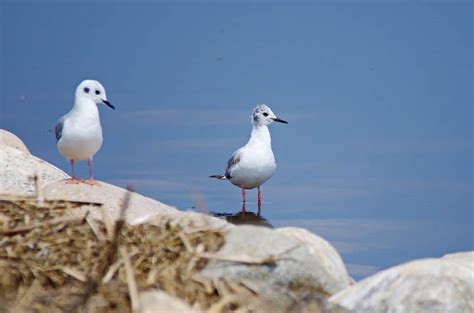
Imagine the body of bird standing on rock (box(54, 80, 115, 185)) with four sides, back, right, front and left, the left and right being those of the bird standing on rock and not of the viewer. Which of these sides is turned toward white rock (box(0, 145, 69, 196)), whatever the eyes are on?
right

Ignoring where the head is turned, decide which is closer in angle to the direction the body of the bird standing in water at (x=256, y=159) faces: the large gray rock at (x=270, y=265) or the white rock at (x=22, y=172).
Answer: the large gray rock

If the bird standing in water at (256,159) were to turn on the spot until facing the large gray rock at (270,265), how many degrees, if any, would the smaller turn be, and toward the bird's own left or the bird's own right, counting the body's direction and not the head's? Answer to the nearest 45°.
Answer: approximately 45° to the bird's own right

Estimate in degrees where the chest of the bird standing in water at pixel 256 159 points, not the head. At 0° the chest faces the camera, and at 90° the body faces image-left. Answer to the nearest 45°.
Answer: approximately 315°

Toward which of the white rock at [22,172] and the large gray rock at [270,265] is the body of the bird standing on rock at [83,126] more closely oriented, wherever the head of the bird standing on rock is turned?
the large gray rock

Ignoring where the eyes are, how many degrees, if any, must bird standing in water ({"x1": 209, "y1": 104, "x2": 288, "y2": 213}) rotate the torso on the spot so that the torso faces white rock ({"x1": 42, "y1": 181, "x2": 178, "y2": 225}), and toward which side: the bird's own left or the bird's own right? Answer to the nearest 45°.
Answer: approximately 90° to the bird's own right

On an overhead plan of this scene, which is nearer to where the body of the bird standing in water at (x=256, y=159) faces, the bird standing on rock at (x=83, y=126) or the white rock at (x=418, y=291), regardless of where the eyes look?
the white rock
